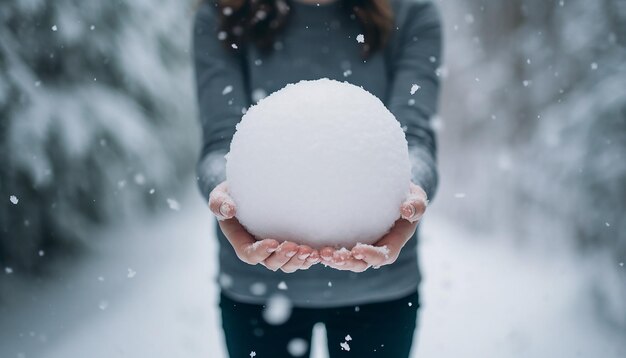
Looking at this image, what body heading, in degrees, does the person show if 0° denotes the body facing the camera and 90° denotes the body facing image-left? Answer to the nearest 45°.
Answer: approximately 0°

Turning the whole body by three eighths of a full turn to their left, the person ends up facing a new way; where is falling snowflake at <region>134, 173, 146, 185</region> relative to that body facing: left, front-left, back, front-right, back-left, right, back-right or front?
left

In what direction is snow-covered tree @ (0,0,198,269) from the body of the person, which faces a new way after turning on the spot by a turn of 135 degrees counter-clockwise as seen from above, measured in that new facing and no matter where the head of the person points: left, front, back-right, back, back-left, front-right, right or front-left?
left

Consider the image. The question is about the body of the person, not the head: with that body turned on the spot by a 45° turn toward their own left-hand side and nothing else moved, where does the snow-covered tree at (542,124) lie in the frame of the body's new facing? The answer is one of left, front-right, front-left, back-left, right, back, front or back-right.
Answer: left
